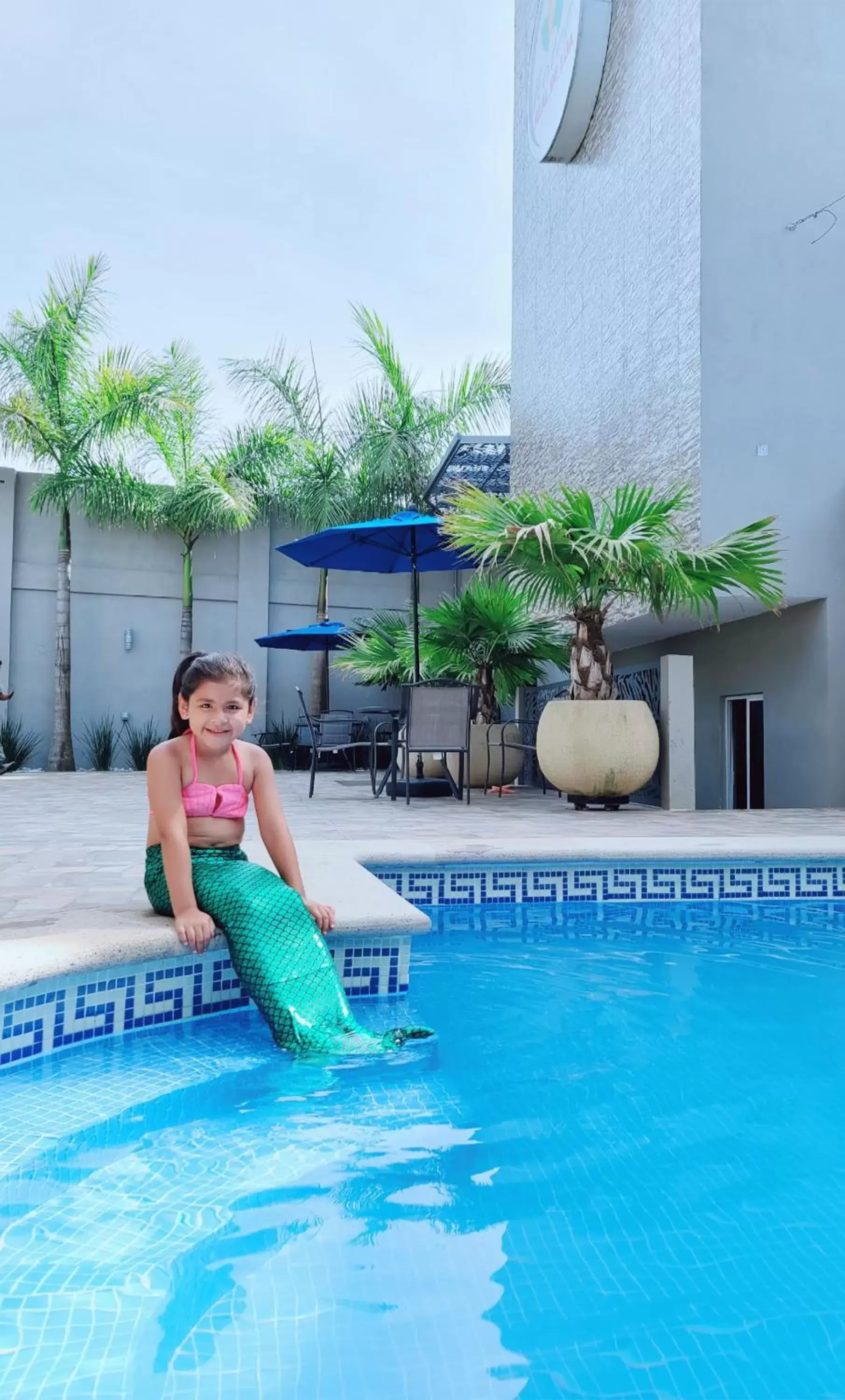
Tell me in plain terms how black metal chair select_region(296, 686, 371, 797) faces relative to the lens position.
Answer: facing to the right of the viewer

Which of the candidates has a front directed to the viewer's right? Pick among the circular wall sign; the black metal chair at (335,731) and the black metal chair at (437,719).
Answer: the black metal chair at (335,731)

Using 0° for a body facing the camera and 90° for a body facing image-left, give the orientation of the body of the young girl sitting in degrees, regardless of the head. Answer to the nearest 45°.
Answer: approximately 315°

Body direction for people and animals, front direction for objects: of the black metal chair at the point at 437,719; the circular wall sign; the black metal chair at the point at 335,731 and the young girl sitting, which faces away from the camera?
the black metal chair at the point at 437,719

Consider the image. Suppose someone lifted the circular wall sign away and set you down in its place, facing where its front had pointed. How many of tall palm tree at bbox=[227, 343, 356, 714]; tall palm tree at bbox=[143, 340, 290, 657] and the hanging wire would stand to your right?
2

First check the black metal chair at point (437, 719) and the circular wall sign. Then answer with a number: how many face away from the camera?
1

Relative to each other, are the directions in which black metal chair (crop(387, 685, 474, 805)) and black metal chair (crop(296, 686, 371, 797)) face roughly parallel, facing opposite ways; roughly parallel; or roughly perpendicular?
roughly perpendicular

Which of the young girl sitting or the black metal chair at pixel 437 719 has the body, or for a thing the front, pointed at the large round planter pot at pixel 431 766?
the black metal chair

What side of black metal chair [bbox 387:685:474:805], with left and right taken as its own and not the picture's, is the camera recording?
back
